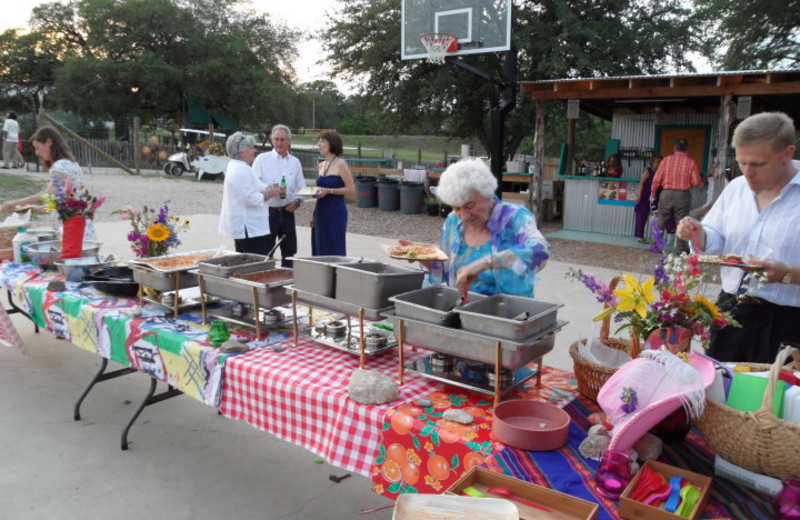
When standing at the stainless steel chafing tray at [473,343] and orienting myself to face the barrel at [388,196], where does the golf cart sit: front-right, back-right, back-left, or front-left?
front-left

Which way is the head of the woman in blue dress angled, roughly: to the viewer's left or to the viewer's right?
to the viewer's left

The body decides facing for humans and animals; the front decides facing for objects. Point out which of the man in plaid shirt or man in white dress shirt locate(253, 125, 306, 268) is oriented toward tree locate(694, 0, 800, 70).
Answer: the man in plaid shirt

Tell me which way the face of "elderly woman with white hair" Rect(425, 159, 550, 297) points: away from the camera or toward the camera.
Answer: toward the camera

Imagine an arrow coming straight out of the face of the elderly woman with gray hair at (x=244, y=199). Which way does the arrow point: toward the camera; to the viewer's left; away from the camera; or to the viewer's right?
to the viewer's right

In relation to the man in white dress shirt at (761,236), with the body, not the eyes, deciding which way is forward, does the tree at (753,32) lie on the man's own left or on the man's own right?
on the man's own right

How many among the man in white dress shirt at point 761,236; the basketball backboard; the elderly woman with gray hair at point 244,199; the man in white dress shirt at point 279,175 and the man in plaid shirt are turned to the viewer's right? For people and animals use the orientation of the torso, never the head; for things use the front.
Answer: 1

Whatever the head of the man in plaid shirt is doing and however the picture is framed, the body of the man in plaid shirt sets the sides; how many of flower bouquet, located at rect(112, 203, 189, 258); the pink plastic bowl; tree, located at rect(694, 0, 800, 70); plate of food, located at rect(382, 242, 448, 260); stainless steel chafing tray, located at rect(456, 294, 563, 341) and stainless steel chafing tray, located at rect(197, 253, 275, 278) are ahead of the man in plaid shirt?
1

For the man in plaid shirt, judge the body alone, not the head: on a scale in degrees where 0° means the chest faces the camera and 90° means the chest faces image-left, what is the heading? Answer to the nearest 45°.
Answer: approximately 180°

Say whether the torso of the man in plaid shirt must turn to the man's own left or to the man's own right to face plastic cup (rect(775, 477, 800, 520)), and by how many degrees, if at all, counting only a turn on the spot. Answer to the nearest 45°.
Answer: approximately 180°

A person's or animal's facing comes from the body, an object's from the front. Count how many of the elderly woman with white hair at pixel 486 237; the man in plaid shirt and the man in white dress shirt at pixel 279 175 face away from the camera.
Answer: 1

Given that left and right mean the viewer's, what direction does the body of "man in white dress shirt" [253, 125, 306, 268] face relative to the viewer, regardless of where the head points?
facing the viewer

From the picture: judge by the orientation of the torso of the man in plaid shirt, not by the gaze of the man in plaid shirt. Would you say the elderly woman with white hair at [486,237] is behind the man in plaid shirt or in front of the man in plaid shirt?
behind

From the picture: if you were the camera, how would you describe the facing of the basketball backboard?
facing the viewer and to the left of the viewer

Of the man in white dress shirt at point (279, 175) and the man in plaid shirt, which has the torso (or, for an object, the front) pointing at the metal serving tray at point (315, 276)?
the man in white dress shirt

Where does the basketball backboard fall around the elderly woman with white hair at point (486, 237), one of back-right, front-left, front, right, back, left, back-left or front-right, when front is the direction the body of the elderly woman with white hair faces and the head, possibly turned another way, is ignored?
back-right

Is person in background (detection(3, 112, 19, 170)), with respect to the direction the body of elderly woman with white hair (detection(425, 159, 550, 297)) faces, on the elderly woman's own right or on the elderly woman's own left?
on the elderly woman's own right

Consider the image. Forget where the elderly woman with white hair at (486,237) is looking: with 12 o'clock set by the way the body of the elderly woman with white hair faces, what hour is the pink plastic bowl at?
The pink plastic bowl is roughly at 10 o'clock from the elderly woman with white hair.
